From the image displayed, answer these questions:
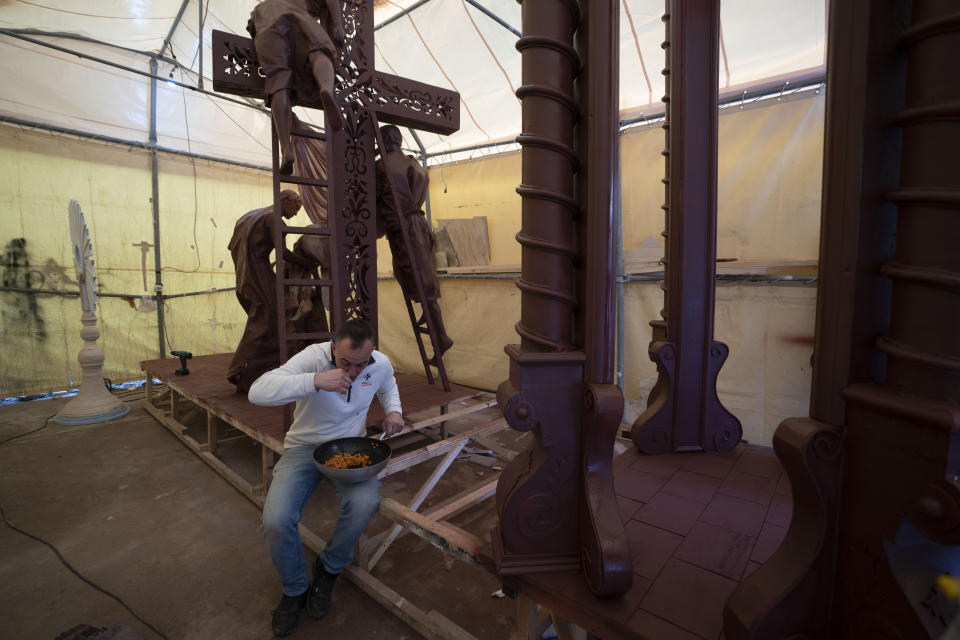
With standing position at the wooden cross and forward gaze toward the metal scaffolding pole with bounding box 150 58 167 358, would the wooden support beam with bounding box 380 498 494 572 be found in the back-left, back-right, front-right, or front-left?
back-left

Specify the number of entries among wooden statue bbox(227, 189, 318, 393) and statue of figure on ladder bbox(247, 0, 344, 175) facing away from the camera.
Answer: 1

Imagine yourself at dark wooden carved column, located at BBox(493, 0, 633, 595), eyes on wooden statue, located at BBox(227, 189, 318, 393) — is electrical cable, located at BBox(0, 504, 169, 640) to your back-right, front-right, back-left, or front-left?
front-left

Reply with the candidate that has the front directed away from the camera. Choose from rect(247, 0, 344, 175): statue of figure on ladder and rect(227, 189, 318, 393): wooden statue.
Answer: the statue of figure on ladder

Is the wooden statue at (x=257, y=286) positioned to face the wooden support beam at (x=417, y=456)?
no

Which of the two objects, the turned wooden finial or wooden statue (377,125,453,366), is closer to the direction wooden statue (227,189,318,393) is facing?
the wooden statue

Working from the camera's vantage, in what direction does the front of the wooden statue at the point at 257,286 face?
facing to the right of the viewer

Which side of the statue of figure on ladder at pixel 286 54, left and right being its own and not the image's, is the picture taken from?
back

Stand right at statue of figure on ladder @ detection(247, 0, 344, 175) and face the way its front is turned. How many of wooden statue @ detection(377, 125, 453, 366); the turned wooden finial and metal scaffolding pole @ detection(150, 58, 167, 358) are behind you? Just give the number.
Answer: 0

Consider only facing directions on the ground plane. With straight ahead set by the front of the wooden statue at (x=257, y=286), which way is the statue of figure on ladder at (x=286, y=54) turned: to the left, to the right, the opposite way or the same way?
to the left
